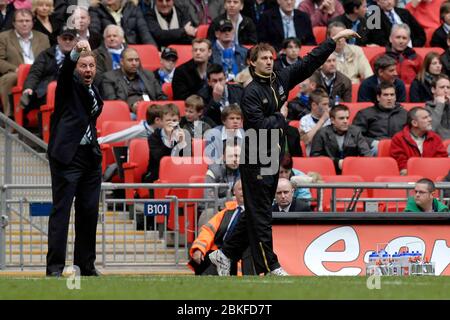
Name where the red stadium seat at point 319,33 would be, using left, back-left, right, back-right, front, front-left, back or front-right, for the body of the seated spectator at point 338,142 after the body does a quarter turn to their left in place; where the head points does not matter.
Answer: left

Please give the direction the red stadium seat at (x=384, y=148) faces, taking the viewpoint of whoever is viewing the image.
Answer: facing the viewer

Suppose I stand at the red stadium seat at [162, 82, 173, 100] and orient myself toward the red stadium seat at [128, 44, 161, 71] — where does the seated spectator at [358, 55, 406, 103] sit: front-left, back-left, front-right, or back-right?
back-right

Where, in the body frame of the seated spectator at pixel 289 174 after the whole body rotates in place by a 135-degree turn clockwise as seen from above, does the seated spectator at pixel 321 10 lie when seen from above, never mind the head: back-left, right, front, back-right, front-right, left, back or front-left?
front

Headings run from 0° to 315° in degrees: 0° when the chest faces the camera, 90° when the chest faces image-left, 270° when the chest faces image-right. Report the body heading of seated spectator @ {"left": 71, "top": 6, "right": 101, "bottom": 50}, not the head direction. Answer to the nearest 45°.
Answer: approximately 0°

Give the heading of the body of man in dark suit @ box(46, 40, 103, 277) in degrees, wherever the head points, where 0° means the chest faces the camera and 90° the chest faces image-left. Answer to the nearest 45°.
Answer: approximately 315°

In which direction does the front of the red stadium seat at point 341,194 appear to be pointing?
toward the camera

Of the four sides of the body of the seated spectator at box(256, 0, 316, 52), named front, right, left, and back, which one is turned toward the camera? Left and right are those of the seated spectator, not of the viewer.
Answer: front

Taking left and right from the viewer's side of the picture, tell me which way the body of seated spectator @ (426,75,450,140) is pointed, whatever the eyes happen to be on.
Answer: facing the viewer and to the right of the viewer

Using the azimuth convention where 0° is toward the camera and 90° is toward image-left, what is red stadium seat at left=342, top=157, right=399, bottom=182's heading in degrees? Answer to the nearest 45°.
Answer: approximately 0°

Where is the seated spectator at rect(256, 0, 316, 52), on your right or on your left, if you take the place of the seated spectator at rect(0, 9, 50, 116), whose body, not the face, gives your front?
on your left

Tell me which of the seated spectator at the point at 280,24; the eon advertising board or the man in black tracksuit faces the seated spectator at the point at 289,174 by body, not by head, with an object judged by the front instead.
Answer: the seated spectator at the point at 280,24

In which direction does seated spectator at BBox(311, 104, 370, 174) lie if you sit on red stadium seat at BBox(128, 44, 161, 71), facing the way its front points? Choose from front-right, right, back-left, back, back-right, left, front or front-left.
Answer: front-left
